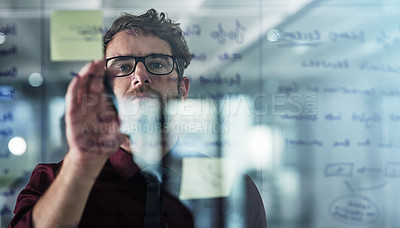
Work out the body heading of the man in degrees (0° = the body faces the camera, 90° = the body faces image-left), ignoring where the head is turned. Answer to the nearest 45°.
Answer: approximately 0°
